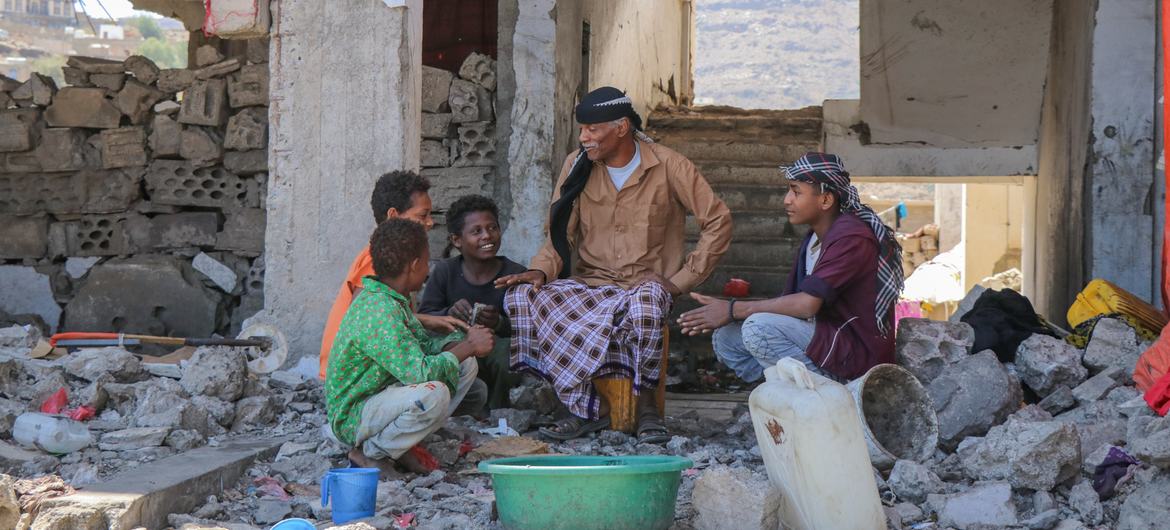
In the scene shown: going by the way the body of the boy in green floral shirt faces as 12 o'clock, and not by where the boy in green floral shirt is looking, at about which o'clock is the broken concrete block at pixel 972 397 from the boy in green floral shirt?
The broken concrete block is roughly at 12 o'clock from the boy in green floral shirt.

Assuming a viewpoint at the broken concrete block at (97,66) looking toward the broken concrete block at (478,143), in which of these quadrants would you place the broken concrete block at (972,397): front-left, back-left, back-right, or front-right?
front-right

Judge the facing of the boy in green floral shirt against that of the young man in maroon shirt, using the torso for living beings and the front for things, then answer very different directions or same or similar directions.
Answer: very different directions

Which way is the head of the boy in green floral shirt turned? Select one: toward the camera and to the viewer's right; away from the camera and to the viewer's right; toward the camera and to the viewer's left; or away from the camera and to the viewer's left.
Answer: away from the camera and to the viewer's right

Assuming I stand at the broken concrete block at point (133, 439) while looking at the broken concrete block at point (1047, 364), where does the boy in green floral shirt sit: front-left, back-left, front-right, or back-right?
front-right

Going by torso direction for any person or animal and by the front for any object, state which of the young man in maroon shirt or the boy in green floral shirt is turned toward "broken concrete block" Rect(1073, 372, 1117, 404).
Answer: the boy in green floral shirt

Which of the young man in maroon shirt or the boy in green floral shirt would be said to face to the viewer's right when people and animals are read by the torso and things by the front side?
the boy in green floral shirt

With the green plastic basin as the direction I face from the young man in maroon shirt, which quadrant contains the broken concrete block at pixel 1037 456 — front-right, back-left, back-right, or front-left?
front-left

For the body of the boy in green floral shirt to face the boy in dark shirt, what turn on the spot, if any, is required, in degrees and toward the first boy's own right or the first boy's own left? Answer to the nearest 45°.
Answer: approximately 90° to the first boy's own left

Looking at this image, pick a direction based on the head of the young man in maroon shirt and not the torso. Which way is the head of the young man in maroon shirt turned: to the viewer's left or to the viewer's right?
to the viewer's left

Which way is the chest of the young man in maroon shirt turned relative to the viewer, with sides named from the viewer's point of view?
facing to the left of the viewer

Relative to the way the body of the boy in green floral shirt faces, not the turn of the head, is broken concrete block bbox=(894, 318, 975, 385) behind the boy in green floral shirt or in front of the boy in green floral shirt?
in front

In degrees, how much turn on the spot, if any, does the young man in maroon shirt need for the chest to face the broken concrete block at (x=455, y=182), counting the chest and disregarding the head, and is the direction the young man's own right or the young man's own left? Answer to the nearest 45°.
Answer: approximately 45° to the young man's own right

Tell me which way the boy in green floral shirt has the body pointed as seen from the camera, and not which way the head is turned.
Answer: to the viewer's right

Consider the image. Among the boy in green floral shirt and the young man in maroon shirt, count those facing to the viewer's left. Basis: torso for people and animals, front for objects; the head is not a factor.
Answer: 1

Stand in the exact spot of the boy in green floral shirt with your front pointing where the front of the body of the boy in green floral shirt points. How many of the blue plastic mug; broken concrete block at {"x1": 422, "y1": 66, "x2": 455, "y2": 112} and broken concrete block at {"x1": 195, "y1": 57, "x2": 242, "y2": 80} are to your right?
1
